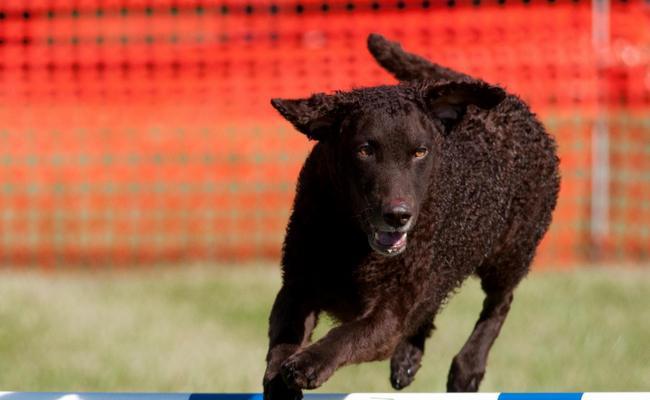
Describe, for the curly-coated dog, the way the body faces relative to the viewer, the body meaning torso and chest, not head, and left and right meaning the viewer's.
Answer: facing the viewer and to the left of the viewer
